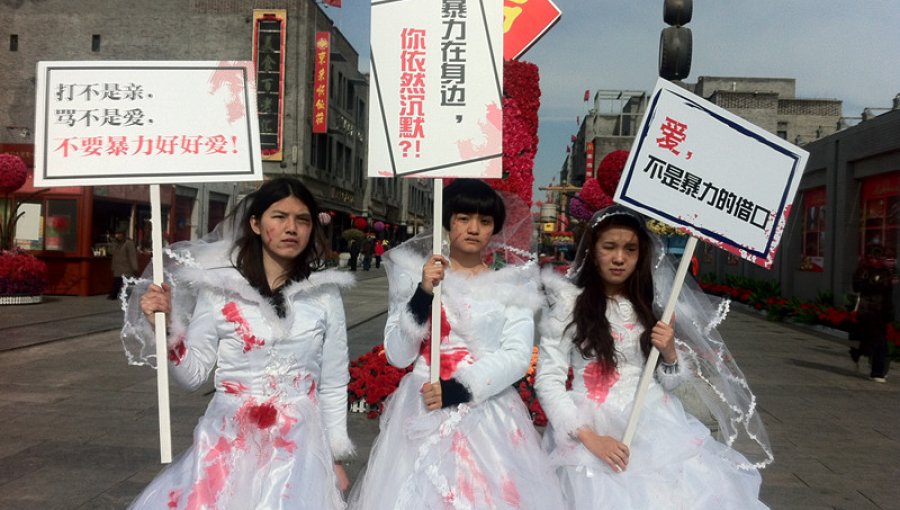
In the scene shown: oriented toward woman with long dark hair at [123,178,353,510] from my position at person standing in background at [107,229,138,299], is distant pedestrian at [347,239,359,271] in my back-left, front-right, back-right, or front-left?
back-left

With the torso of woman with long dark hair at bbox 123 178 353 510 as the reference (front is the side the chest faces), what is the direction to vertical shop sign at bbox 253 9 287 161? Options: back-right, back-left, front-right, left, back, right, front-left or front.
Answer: back

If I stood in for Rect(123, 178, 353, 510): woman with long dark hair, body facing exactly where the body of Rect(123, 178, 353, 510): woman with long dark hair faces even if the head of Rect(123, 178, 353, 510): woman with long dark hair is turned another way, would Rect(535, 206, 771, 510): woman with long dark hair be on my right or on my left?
on my left

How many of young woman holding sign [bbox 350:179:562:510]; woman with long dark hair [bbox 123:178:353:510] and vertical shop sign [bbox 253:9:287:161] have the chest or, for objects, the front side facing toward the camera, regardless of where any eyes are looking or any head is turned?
3

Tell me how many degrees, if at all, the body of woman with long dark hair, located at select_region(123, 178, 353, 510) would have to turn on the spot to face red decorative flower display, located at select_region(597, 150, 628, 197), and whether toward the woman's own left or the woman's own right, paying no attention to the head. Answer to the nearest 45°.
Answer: approximately 135° to the woman's own left

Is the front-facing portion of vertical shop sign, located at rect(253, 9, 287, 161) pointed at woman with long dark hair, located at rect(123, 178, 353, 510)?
yes

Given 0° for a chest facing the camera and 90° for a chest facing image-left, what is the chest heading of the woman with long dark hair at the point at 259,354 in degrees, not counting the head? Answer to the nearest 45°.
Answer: approximately 0°

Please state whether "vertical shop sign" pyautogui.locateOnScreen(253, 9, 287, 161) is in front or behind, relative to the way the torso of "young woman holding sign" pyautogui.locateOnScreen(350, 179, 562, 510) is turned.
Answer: behind

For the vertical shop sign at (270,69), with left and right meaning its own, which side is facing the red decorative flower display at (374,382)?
front
